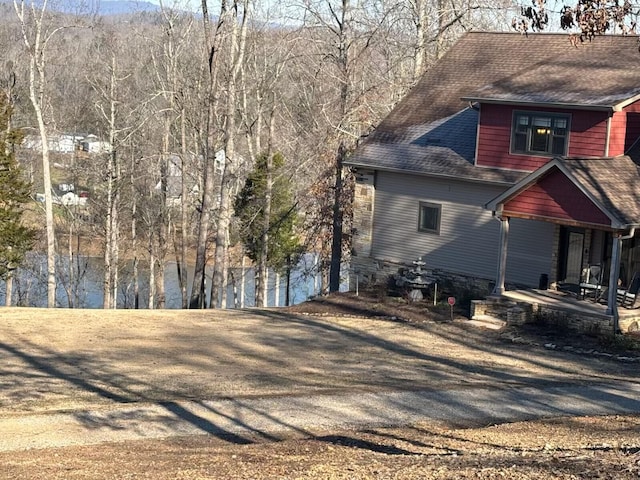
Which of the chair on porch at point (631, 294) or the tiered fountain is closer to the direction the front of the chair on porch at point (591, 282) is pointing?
the tiered fountain

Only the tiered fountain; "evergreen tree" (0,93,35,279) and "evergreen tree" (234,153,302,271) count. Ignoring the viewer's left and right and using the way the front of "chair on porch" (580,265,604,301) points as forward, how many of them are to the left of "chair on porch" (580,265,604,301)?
0

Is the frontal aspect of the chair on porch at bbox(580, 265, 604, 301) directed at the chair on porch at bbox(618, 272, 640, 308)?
no

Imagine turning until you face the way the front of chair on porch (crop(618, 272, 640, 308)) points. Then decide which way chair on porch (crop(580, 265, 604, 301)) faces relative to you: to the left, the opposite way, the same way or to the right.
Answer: the same way

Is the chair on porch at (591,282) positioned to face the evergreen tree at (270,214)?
no

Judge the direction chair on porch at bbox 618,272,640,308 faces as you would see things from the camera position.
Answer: facing the viewer and to the left of the viewer

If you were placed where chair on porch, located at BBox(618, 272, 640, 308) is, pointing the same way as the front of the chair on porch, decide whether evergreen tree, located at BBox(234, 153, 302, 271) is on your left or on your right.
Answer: on your right

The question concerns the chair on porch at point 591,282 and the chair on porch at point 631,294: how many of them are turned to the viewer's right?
0

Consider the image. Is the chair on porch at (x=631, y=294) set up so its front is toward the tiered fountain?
no
